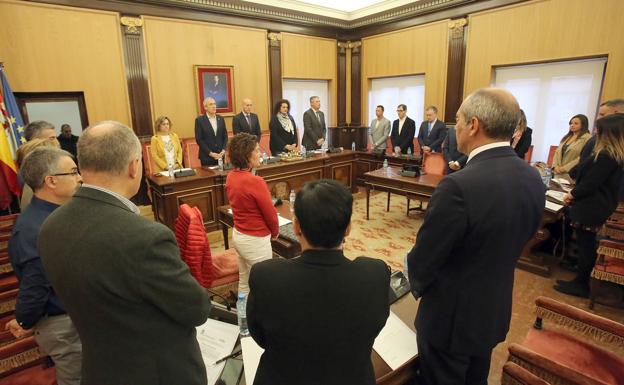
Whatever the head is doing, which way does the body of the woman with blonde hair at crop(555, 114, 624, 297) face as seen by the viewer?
to the viewer's left

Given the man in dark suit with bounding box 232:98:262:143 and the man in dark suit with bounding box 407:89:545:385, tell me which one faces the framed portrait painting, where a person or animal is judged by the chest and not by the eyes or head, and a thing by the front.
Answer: the man in dark suit with bounding box 407:89:545:385

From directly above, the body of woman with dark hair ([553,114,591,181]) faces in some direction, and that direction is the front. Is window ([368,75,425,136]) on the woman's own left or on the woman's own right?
on the woman's own right

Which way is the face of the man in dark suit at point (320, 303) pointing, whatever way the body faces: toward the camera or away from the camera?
away from the camera

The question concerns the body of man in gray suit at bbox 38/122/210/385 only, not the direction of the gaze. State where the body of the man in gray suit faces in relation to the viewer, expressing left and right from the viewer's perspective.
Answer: facing away from the viewer and to the right of the viewer

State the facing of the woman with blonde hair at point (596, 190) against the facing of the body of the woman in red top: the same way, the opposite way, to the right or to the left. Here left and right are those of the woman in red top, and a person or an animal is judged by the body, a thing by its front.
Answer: to the left

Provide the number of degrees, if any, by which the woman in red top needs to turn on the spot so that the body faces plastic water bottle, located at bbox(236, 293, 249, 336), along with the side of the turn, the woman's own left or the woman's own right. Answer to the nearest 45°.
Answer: approximately 135° to the woman's own right

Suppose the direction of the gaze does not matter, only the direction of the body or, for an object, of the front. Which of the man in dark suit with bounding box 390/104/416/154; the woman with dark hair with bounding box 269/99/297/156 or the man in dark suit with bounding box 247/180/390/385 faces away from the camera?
the man in dark suit with bounding box 247/180/390/385

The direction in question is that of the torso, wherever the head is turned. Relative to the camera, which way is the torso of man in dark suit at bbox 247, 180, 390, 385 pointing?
away from the camera

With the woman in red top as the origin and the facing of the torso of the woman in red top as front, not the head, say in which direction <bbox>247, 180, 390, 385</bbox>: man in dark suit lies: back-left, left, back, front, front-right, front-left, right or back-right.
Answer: back-right
